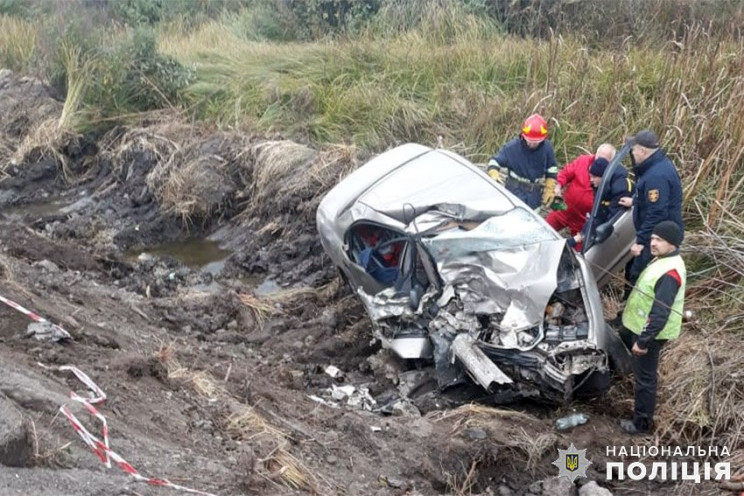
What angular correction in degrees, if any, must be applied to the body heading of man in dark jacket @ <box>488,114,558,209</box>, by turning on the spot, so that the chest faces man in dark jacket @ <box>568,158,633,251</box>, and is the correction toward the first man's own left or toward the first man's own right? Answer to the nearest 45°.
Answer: approximately 45° to the first man's own left

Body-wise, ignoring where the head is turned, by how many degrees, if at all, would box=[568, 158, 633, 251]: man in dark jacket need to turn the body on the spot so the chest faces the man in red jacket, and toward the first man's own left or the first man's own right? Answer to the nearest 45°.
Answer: approximately 45° to the first man's own right

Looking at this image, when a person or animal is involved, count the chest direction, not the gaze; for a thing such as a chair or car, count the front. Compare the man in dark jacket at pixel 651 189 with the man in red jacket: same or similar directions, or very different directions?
very different directions

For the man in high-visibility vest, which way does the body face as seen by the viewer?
to the viewer's left

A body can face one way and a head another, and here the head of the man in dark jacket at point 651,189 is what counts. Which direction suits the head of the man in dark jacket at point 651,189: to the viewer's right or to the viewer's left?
to the viewer's left

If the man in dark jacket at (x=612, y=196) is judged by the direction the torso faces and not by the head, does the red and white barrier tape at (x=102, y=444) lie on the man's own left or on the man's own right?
on the man's own left

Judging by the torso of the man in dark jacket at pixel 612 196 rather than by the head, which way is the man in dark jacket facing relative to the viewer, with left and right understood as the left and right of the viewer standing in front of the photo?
facing to the left of the viewer

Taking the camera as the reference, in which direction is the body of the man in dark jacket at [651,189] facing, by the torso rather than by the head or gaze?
to the viewer's left

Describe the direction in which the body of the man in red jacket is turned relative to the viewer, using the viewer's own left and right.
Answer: facing to the right of the viewer

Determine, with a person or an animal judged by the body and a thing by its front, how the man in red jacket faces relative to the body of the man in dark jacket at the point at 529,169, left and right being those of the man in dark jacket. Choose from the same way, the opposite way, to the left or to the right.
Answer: to the left

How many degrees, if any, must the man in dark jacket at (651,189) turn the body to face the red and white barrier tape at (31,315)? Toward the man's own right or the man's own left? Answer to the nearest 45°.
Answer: approximately 45° to the man's own left
